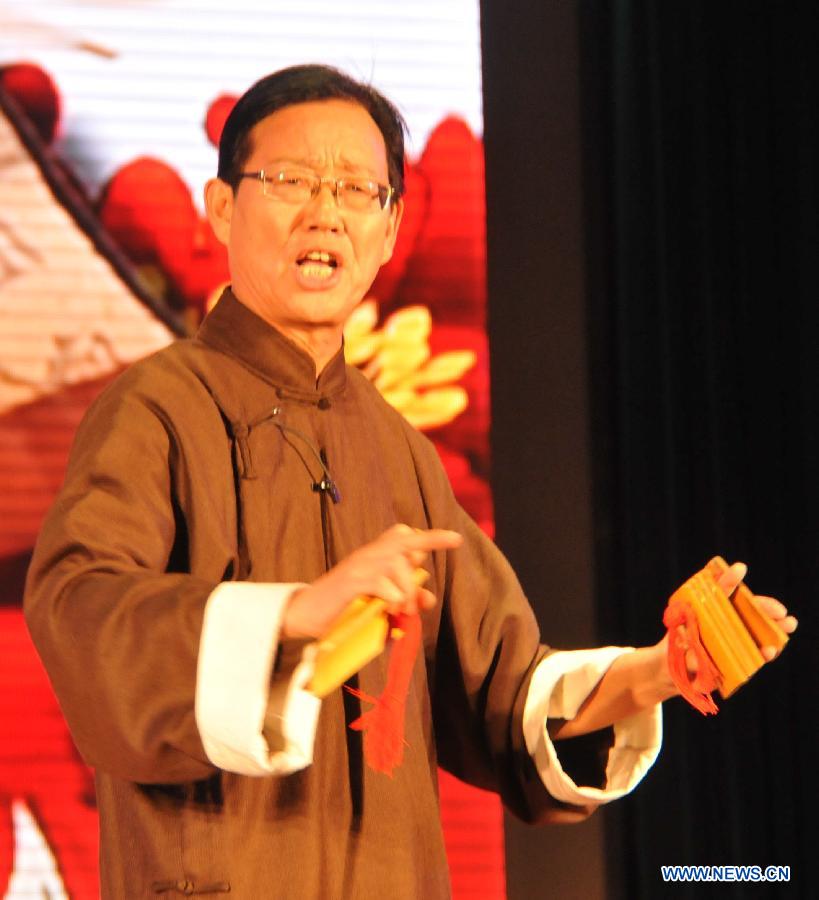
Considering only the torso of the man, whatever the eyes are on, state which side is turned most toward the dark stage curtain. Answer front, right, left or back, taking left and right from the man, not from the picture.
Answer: left

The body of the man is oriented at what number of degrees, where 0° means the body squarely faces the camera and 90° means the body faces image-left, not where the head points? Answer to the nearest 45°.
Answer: approximately 315°
